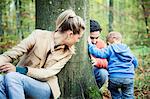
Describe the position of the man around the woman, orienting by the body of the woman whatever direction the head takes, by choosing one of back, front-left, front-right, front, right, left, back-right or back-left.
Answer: back

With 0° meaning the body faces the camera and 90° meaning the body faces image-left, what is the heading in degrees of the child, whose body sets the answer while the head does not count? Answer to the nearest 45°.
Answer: approximately 135°

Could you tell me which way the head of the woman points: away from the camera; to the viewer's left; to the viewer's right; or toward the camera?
to the viewer's right

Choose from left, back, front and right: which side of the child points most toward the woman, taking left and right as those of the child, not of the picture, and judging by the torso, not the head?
left
